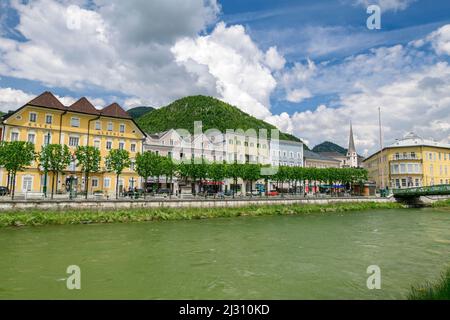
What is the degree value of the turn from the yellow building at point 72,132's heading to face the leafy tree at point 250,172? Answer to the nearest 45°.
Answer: approximately 90° to its left

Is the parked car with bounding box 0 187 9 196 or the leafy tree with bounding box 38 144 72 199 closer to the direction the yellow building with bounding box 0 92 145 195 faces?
the leafy tree

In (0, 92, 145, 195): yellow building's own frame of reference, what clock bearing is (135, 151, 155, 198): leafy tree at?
The leafy tree is roughly at 10 o'clock from the yellow building.

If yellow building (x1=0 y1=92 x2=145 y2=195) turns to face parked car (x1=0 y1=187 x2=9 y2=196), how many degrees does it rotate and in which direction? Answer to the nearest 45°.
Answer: approximately 45° to its right

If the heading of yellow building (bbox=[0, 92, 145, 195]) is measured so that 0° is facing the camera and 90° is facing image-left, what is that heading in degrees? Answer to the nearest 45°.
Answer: approximately 0°
